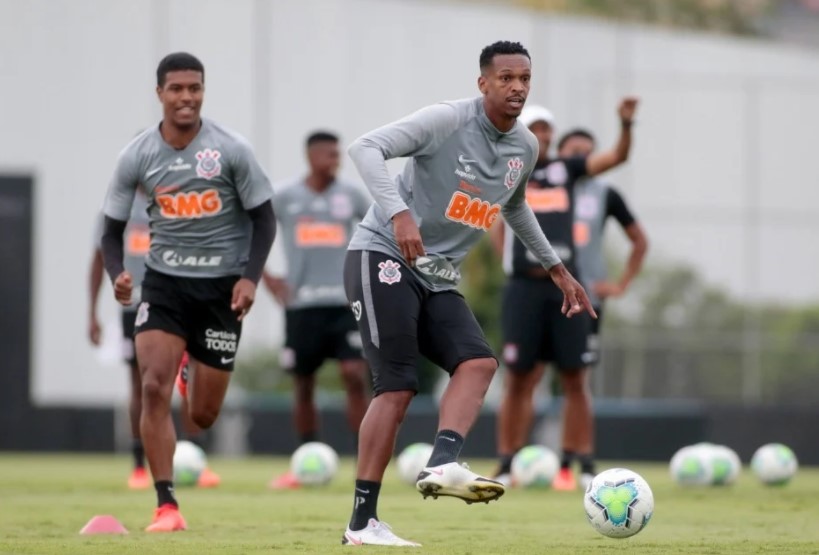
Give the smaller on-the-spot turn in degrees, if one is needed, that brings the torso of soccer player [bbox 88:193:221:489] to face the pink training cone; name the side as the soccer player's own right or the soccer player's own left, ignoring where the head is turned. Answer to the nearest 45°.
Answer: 0° — they already face it

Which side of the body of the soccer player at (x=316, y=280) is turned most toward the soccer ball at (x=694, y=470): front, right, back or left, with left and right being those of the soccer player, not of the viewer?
left

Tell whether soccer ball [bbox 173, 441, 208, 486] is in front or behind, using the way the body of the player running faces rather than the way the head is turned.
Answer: behind
